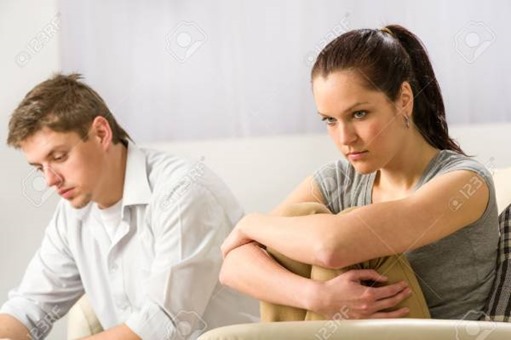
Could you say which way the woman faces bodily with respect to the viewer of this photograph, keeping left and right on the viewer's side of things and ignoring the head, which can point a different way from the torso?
facing the viewer and to the left of the viewer

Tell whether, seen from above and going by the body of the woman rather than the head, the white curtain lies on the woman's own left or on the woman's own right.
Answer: on the woman's own right

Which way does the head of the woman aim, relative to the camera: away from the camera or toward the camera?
toward the camera

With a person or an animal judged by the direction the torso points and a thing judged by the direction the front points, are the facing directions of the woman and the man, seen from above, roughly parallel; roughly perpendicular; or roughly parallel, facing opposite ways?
roughly parallel

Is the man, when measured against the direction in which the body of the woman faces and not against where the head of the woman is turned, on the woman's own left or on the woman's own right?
on the woman's own right

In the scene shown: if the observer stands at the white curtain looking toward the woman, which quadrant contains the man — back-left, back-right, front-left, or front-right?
front-right

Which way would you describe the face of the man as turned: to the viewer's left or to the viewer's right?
to the viewer's left

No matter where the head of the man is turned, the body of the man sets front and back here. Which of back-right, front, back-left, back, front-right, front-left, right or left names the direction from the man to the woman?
left

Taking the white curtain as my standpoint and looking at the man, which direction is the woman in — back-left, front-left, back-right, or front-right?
front-left

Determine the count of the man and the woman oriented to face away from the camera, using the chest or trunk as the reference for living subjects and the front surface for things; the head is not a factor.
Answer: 0
